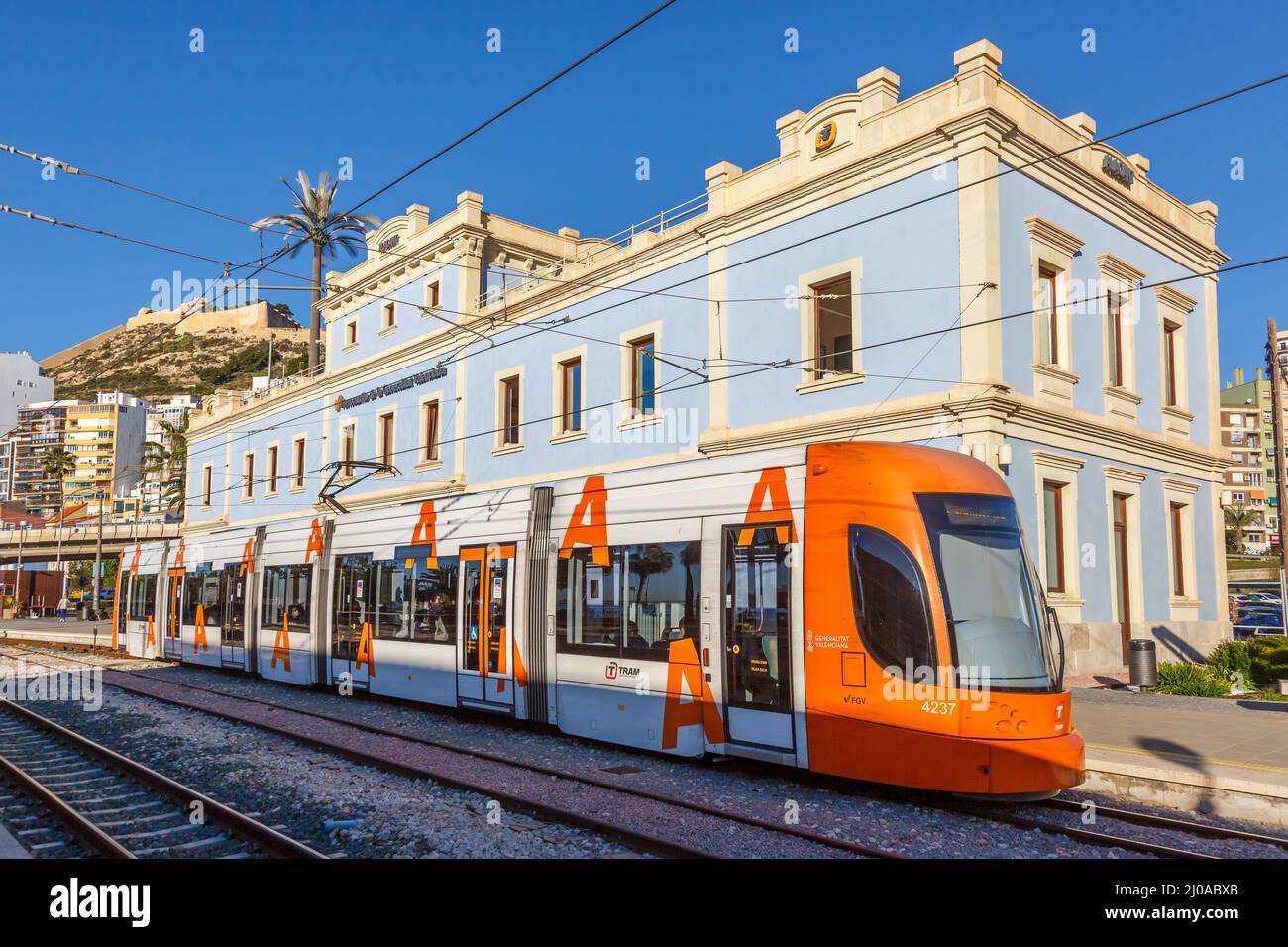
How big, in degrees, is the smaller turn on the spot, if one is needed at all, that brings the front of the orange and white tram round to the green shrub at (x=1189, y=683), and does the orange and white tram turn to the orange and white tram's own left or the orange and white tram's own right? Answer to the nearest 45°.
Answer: approximately 90° to the orange and white tram's own left

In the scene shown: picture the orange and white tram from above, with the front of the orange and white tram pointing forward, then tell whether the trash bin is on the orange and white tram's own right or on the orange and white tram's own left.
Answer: on the orange and white tram's own left

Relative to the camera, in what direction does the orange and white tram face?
facing the viewer and to the right of the viewer

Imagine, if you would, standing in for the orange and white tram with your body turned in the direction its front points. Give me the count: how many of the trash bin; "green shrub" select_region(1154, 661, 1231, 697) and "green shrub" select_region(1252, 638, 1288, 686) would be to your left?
3

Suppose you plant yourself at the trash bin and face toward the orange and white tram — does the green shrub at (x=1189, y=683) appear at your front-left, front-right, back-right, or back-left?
back-left

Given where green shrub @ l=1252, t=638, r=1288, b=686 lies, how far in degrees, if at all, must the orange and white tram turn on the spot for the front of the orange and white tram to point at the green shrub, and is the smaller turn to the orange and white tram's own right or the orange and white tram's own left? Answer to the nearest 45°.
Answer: approximately 90° to the orange and white tram's own left

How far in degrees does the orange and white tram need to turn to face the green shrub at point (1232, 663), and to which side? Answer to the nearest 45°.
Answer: approximately 90° to its left
